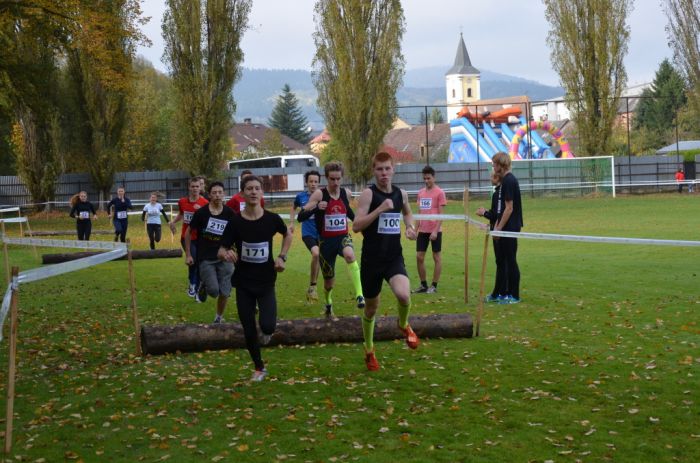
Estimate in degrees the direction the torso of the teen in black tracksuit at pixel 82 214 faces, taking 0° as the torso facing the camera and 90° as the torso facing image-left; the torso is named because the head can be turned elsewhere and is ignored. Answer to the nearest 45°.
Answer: approximately 0°

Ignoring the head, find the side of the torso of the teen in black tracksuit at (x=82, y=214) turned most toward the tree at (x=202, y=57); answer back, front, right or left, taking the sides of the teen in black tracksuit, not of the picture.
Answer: back

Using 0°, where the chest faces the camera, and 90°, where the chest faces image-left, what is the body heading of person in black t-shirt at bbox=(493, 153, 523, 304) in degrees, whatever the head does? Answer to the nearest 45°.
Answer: approximately 90°

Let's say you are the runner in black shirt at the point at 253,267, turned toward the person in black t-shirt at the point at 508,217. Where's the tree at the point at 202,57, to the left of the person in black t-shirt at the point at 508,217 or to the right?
left

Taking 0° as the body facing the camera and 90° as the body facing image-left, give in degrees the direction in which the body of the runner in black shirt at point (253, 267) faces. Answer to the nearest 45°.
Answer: approximately 0°

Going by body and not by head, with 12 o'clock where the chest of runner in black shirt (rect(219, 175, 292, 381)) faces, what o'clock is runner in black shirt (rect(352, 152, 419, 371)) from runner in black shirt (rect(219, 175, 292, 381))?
runner in black shirt (rect(352, 152, 419, 371)) is roughly at 9 o'clock from runner in black shirt (rect(219, 175, 292, 381)).

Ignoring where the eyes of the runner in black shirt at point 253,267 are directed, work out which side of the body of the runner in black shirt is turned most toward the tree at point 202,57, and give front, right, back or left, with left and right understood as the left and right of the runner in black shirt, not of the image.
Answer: back
